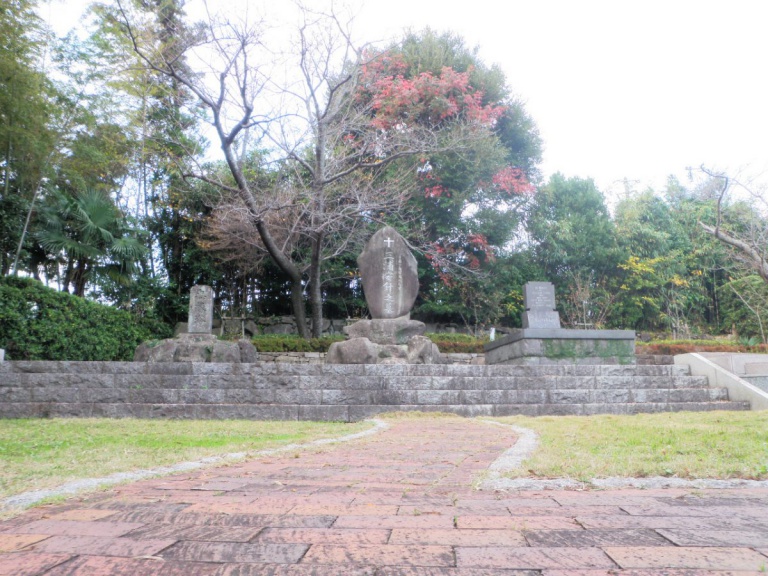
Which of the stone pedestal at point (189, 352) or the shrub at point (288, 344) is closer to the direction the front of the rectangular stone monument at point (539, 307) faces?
the stone pedestal

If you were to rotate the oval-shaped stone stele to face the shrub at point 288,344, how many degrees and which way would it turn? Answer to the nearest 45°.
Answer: approximately 135° to its right

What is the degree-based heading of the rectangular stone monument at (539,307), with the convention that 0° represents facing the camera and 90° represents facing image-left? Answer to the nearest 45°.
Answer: approximately 0°

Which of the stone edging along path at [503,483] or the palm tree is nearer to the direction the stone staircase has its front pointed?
the stone edging along path

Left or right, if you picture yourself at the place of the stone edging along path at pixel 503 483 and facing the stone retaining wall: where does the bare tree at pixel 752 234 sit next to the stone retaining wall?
right

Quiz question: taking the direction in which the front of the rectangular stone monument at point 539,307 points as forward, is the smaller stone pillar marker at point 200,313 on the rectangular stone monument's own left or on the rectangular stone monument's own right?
on the rectangular stone monument's own right

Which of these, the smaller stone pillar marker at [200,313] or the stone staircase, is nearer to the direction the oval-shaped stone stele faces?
the stone staircase

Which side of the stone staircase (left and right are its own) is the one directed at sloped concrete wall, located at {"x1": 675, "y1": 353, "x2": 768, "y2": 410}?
left

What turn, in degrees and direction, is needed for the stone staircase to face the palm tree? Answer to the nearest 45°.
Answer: approximately 135° to its right

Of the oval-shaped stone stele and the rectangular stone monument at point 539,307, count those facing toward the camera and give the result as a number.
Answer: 2

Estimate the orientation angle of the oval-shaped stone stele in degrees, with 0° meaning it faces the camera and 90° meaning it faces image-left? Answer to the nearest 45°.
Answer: approximately 0°
